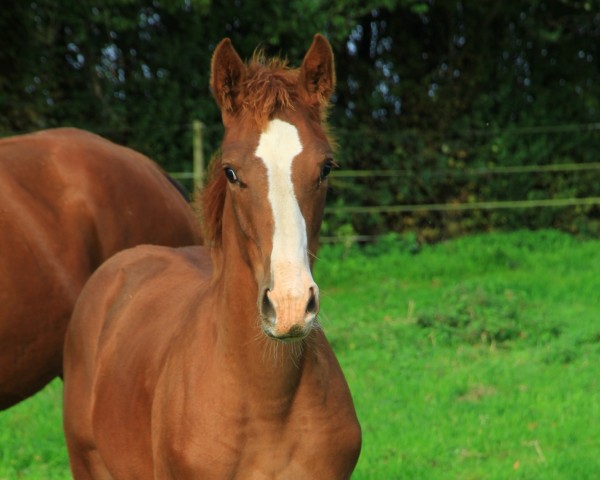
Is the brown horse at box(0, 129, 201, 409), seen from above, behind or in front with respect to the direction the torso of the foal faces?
behind

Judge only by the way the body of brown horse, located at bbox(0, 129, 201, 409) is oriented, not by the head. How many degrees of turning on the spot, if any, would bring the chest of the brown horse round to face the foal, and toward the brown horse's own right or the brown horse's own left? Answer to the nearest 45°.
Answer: approximately 90° to the brown horse's own left

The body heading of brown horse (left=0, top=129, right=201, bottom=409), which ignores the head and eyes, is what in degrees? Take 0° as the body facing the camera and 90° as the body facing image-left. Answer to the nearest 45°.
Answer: approximately 90°

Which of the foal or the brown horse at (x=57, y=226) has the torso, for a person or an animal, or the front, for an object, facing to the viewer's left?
the brown horse

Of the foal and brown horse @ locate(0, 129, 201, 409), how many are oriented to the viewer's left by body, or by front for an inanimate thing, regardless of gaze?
1

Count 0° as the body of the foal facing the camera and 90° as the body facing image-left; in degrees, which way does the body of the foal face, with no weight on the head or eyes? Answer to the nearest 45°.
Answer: approximately 315°
